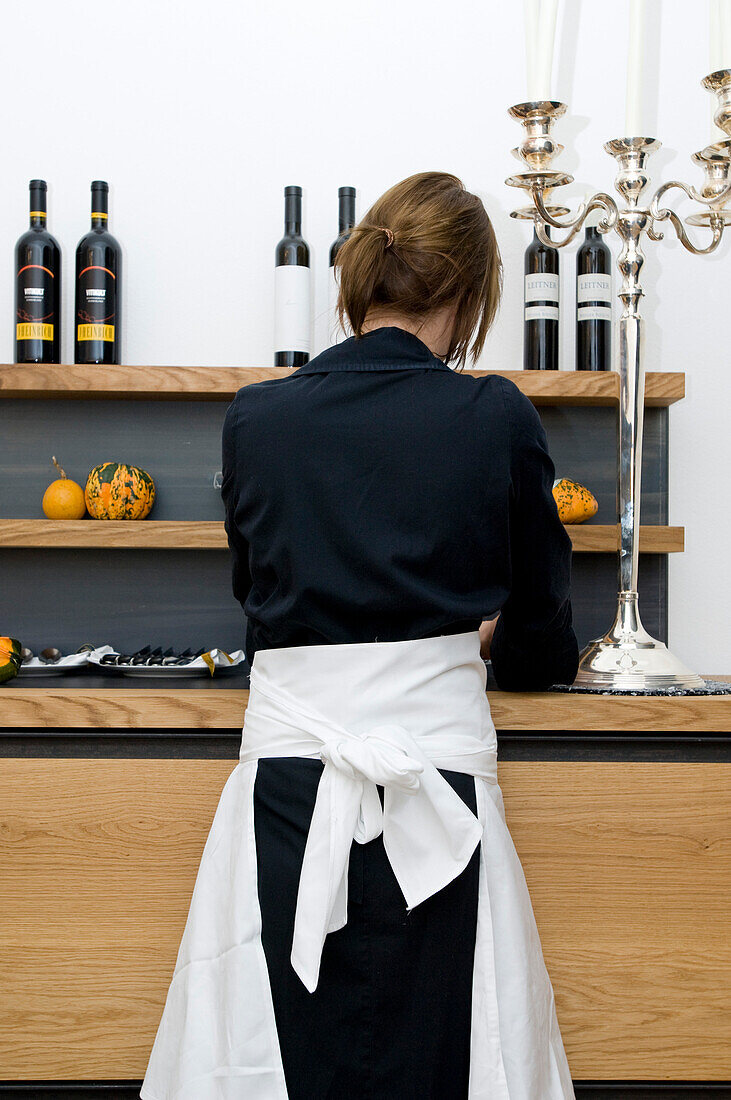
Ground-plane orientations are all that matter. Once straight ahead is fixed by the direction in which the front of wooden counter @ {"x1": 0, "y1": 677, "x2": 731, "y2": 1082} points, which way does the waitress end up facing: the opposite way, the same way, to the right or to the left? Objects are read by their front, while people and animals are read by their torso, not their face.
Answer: the opposite way

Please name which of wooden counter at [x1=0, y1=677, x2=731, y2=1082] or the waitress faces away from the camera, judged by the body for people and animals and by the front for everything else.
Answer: the waitress

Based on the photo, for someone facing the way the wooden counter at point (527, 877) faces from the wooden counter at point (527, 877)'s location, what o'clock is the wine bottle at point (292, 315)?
The wine bottle is roughly at 5 o'clock from the wooden counter.

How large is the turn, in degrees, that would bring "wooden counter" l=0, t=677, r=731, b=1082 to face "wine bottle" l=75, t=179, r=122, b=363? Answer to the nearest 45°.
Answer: approximately 135° to its right

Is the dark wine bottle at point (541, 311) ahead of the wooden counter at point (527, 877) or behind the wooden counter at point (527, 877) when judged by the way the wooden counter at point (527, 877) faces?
behind

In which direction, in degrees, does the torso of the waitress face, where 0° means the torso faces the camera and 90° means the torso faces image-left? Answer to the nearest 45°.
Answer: approximately 180°

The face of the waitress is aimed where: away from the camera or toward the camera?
away from the camera

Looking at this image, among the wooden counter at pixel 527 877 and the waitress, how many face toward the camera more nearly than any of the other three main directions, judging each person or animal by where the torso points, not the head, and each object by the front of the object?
1
